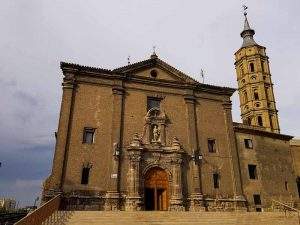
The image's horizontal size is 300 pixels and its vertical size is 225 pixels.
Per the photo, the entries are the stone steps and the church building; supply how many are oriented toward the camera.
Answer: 2

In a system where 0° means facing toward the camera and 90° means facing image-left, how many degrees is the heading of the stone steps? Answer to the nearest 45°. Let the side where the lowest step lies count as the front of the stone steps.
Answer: approximately 0°

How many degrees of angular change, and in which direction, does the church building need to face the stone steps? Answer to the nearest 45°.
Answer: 0° — it already faces it

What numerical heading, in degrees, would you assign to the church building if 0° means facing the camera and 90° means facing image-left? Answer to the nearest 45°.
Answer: approximately 0°

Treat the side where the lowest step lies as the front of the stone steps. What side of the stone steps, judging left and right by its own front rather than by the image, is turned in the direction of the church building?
back
